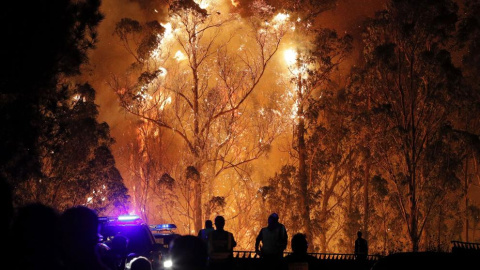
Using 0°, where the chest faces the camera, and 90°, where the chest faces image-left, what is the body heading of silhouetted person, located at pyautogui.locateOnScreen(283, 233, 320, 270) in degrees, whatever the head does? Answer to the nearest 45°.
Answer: approximately 180°

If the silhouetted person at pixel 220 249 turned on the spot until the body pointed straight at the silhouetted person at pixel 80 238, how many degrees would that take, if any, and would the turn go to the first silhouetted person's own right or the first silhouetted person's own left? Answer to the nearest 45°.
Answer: approximately 180°

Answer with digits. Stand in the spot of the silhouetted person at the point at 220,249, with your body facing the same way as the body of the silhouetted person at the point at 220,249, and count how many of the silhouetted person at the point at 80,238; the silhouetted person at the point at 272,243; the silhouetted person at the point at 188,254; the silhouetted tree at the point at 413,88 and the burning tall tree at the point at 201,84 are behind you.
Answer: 2

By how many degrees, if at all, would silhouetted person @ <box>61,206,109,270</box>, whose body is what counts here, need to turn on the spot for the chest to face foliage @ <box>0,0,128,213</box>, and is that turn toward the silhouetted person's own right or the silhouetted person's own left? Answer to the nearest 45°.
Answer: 0° — they already face it

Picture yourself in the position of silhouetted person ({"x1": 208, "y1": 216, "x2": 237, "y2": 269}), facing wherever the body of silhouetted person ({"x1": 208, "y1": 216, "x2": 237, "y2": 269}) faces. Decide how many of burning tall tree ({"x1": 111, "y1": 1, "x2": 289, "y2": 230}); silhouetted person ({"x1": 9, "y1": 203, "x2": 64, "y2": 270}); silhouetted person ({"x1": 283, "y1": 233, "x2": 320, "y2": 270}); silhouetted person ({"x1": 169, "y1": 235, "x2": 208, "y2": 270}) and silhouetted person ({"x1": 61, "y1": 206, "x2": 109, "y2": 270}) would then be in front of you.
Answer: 1

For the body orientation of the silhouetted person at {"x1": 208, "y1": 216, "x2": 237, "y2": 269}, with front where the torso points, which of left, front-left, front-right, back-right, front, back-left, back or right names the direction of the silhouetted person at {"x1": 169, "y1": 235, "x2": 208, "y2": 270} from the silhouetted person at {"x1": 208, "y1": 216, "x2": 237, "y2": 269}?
back

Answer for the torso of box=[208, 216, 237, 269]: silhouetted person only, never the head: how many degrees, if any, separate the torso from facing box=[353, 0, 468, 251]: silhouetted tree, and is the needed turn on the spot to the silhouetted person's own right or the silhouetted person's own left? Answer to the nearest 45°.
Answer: approximately 45° to the silhouetted person's own right

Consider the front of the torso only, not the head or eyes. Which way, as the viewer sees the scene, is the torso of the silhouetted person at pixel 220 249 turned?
away from the camera

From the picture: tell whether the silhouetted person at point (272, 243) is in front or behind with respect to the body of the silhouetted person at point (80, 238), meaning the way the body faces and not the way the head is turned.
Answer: in front

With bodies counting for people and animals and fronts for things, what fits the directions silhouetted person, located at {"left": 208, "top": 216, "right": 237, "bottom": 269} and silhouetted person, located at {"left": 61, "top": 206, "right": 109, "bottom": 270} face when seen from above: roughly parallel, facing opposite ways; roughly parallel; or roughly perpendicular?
roughly parallel

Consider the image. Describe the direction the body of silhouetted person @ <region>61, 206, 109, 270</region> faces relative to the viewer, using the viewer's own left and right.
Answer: facing away from the viewer

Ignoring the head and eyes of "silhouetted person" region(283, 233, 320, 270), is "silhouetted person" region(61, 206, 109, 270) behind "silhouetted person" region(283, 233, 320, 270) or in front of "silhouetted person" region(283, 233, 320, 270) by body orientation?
behind

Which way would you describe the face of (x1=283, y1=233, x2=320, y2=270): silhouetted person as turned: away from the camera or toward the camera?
away from the camera

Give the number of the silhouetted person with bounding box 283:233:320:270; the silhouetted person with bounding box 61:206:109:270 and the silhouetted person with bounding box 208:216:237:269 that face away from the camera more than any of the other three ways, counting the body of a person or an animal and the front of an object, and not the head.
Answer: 3

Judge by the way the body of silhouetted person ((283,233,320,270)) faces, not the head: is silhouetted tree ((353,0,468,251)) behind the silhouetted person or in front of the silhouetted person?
in front
